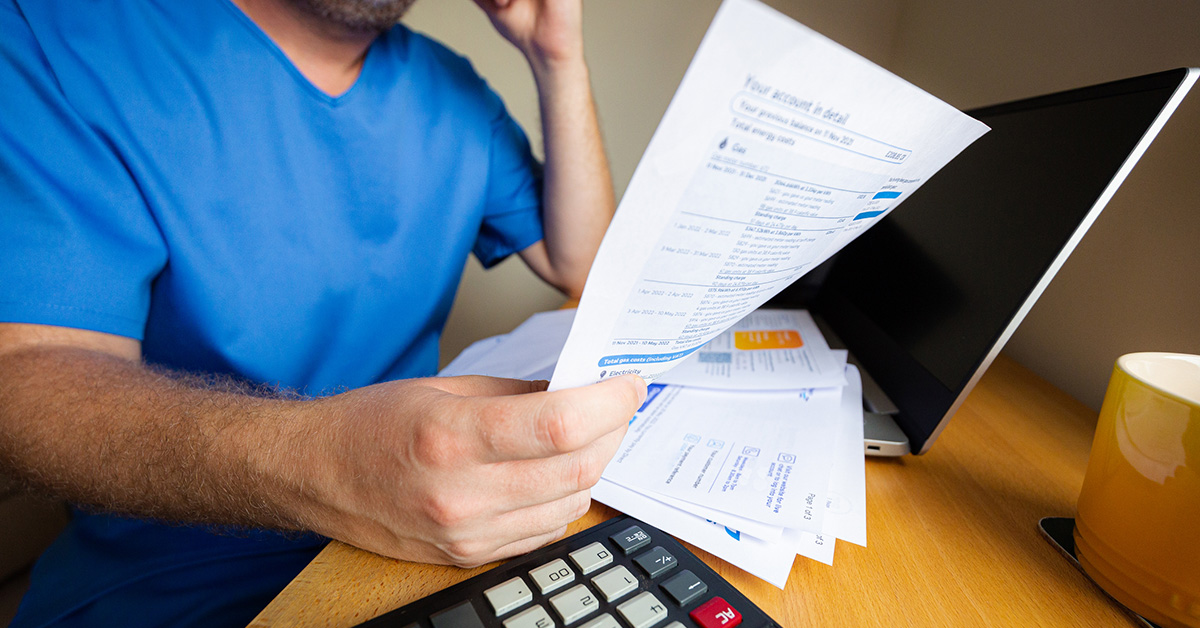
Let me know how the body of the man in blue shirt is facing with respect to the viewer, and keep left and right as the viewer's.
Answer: facing the viewer and to the right of the viewer
